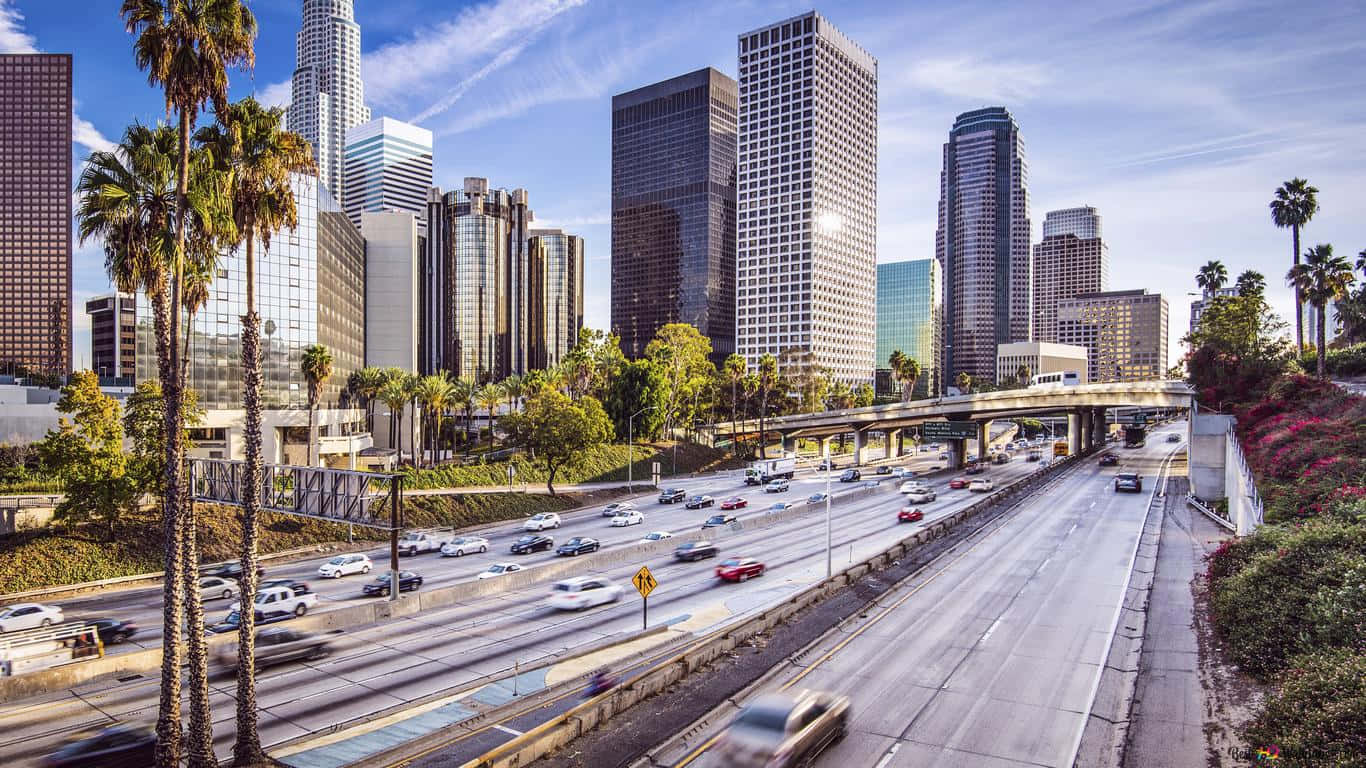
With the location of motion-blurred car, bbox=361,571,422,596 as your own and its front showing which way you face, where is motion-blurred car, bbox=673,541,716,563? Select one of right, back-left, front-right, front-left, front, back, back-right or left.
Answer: back-left

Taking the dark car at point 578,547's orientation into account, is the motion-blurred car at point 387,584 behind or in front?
in front

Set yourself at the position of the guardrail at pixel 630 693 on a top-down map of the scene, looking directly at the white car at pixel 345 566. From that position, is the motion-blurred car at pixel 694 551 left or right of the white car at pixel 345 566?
right

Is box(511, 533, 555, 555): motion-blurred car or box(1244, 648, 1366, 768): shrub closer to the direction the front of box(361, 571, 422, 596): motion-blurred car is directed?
the shrub

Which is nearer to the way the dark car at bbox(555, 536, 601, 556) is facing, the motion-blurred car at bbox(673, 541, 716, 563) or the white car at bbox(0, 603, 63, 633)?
the white car

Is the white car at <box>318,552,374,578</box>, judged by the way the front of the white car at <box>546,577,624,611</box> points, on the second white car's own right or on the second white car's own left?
on the second white car's own left

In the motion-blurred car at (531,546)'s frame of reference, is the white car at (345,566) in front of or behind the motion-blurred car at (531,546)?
in front

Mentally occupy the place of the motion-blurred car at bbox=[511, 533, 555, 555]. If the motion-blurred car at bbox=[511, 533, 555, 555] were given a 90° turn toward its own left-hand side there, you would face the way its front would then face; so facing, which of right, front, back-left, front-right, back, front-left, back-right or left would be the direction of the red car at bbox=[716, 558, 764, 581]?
front

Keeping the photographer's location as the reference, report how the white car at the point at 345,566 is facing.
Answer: facing the viewer and to the left of the viewer

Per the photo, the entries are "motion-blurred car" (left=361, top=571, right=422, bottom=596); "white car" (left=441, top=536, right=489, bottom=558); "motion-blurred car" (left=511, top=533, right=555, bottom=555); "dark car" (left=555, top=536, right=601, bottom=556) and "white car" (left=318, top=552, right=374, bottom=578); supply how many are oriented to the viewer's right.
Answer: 0

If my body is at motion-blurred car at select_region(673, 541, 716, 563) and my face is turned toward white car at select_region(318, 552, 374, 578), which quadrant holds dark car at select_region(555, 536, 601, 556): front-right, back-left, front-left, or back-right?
front-right

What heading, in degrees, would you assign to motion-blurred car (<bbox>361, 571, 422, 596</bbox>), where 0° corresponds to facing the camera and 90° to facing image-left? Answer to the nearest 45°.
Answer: approximately 45°
